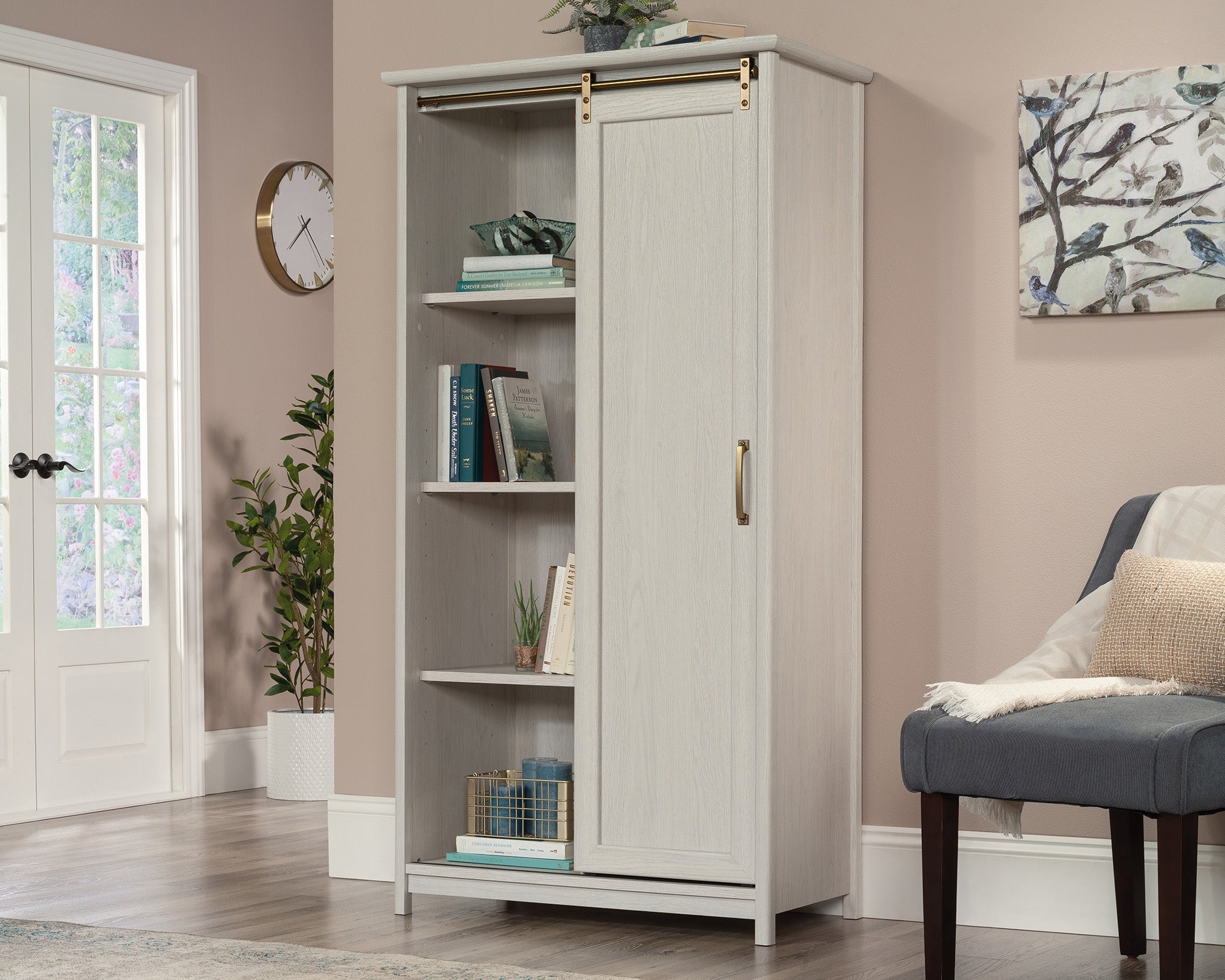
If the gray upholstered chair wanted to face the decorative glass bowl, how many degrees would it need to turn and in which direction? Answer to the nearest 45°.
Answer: approximately 90° to its right

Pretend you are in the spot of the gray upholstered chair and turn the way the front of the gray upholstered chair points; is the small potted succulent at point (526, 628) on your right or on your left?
on your right
